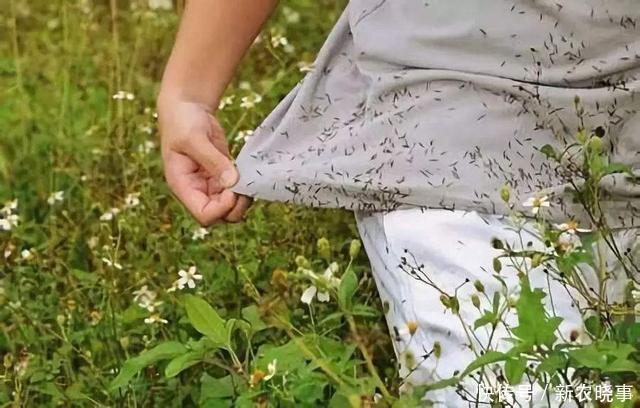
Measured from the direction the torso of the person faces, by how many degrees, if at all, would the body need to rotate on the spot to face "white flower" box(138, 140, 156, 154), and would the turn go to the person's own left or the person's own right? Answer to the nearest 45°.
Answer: approximately 135° to the person's own right

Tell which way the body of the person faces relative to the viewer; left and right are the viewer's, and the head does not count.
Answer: facing the viewer
